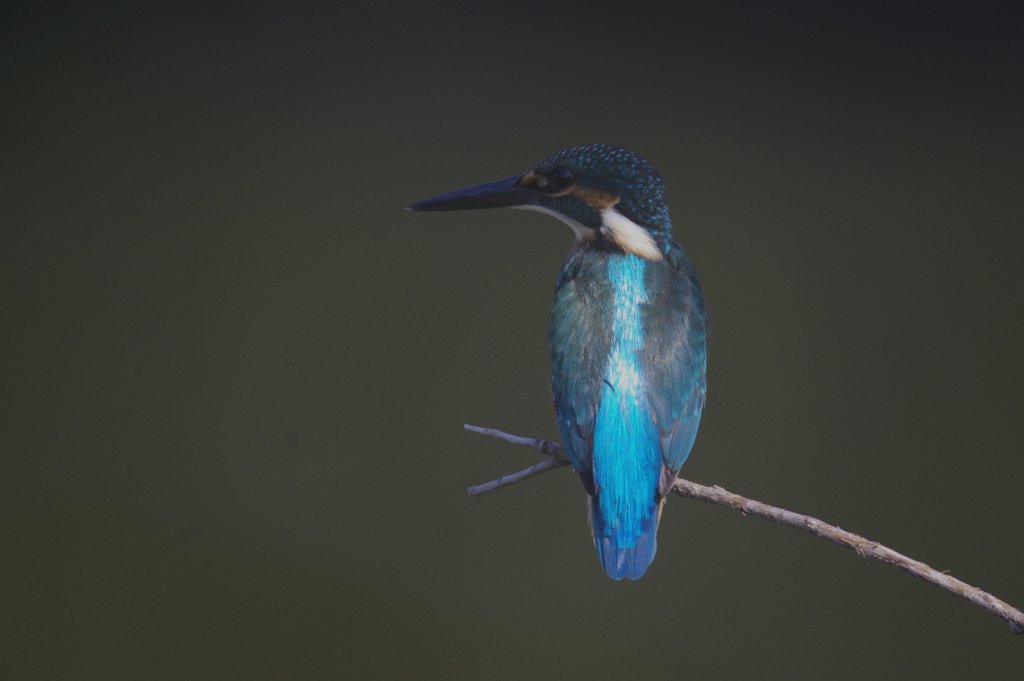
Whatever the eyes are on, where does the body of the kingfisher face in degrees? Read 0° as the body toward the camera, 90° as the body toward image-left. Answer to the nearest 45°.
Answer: approximately 180°
